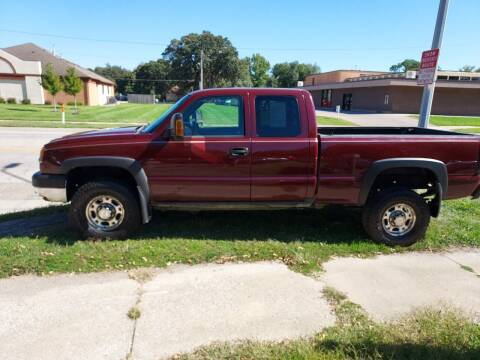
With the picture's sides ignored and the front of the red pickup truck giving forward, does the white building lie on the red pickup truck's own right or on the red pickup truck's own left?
on the red pickup truck's own right

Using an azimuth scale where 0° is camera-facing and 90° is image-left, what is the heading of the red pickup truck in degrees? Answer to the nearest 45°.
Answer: approximately 90°

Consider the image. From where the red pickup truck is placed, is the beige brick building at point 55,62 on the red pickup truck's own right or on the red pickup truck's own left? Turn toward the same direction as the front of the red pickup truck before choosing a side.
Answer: on the red pickup truck's own right
